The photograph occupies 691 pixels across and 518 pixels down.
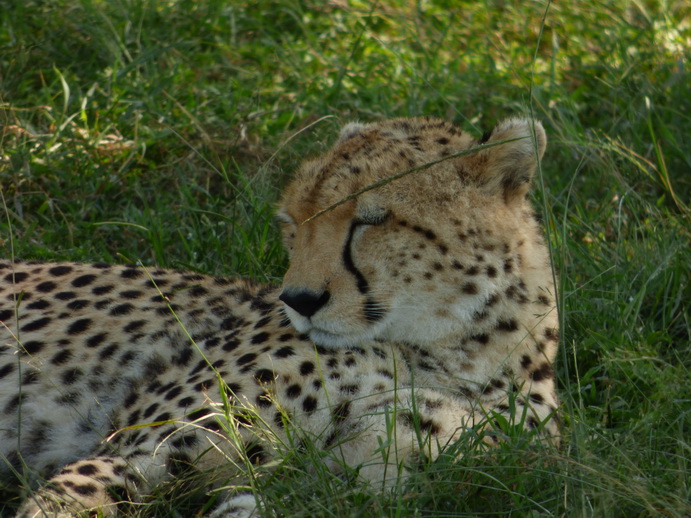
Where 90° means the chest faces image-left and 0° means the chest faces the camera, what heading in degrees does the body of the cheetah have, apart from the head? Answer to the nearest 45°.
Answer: approximately 270°
